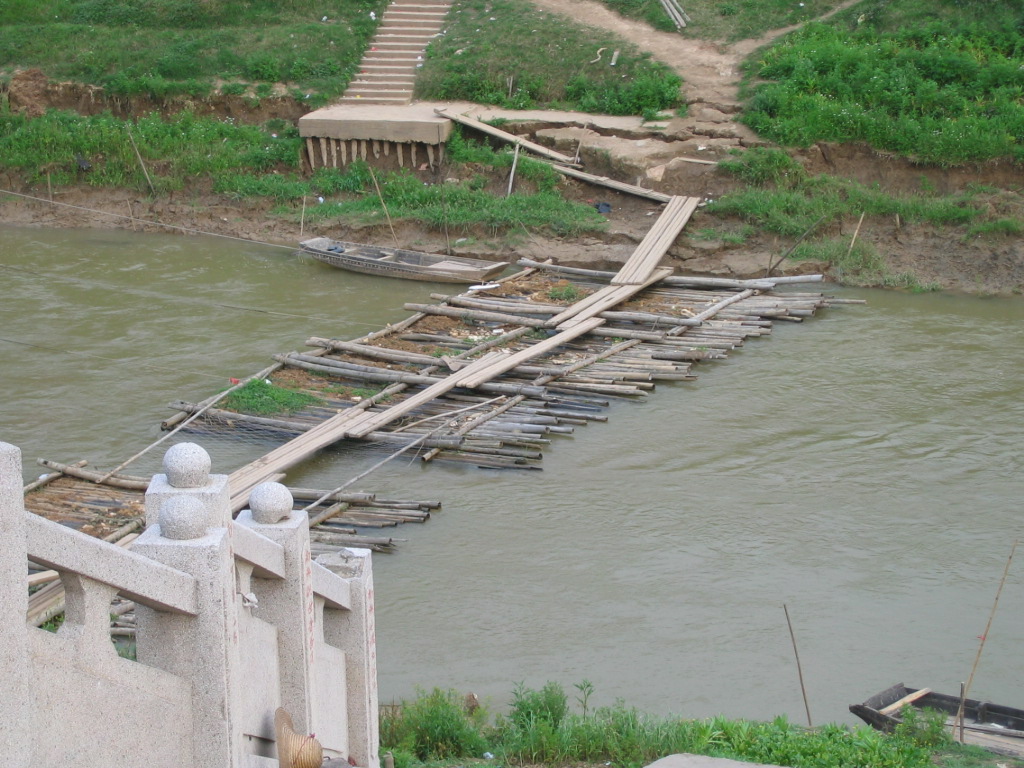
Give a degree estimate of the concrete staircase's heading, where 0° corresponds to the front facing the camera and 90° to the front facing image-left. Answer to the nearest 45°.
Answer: approximately 0°

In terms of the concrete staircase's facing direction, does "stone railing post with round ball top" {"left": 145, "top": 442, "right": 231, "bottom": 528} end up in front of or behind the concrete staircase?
in front

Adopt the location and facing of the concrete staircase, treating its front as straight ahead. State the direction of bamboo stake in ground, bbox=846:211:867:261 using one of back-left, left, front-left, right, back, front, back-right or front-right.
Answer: front-left

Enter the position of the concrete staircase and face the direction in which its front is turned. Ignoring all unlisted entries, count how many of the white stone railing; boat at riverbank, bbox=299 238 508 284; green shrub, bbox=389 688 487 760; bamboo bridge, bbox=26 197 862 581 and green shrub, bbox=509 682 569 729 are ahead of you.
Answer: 5

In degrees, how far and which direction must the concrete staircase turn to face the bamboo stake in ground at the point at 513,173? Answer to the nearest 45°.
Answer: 0° — it already faces it

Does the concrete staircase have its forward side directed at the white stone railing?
yes

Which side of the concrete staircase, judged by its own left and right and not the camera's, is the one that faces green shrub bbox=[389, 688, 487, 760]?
front

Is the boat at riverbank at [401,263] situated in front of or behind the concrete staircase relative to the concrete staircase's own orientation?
in front

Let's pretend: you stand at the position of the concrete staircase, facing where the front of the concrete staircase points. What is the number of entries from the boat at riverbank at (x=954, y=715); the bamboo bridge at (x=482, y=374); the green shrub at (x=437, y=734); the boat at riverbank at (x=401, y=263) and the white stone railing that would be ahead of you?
5

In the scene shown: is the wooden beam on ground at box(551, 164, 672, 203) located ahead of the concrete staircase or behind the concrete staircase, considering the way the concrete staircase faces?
ahead
